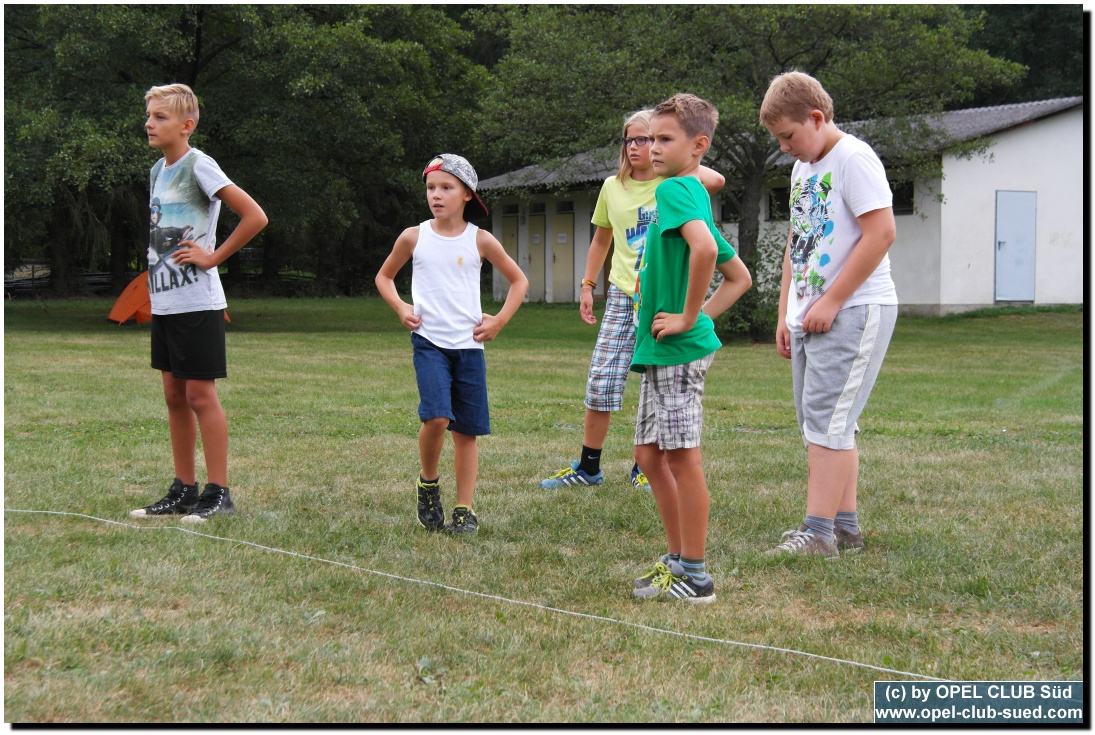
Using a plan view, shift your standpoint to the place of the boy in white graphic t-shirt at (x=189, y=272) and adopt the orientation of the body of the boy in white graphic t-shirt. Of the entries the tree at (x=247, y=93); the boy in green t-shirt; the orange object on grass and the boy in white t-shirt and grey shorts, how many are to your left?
2

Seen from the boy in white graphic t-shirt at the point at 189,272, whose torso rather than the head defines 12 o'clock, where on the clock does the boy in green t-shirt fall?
The boy in green t-shirt is roughly at 9 o'clock from the boy in white graphic t-shirt.

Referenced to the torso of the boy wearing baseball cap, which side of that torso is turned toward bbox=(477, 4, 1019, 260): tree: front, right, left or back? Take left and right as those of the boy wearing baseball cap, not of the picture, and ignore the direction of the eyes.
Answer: back

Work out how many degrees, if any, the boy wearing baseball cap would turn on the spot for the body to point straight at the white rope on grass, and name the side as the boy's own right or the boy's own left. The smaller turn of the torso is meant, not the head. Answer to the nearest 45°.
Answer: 0° — they already face it

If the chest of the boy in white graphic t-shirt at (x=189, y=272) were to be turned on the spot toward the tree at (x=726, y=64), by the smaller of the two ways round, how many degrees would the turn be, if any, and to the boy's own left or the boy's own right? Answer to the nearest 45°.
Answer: approximately 180°

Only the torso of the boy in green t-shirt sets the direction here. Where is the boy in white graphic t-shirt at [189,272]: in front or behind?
in front

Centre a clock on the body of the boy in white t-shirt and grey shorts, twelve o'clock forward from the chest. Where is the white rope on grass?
The white rope on grass is roughly at 12 o'clock from the boy in white t-shirt and grey shorts.

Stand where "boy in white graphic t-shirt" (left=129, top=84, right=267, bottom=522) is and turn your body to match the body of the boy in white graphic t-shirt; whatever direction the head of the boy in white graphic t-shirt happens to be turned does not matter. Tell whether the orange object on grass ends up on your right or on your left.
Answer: on your right

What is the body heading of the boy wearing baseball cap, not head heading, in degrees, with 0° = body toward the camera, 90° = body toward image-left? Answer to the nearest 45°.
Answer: approximately 0°

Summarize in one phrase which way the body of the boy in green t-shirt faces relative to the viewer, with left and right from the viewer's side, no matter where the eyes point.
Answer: facing to the left of the viewer

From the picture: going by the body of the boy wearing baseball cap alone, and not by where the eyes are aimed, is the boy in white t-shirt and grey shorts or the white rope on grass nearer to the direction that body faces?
the white rope on grass

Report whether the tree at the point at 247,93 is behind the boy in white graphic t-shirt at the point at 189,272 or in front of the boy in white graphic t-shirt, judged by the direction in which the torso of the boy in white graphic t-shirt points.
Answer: behind
